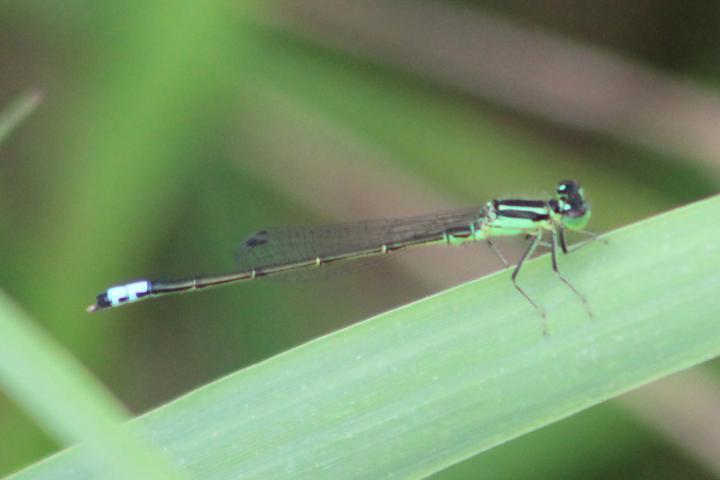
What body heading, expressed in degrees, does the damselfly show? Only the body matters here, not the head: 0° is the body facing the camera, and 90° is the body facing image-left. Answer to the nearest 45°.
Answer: approximately 270°

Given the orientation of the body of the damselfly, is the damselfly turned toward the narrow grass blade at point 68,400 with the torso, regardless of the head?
no
